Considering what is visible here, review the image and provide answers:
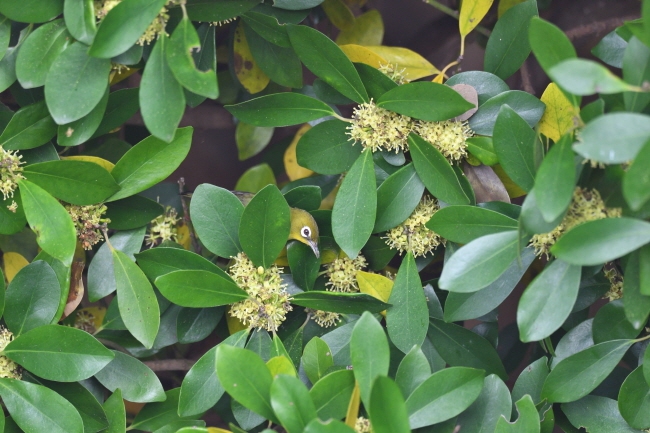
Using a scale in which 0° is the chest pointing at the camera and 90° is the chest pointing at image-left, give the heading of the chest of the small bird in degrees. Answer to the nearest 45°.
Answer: approximately 270°

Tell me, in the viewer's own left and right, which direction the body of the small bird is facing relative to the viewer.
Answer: facing to the right of the viewer
